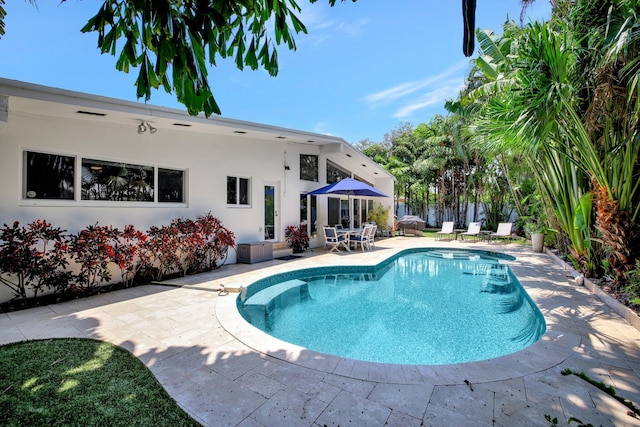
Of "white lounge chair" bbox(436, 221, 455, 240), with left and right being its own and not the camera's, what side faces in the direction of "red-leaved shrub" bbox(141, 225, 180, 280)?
front

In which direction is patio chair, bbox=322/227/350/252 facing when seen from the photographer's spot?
facing away from the viewer and to the right of the viewer

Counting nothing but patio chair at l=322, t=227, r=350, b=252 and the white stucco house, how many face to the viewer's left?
0

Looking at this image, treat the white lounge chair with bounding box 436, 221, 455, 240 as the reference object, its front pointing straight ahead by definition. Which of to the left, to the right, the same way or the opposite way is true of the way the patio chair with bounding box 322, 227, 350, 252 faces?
the opposite way

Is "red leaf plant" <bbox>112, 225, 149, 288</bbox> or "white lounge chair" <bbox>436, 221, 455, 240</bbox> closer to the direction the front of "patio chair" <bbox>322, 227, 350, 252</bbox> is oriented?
the white lounge chair

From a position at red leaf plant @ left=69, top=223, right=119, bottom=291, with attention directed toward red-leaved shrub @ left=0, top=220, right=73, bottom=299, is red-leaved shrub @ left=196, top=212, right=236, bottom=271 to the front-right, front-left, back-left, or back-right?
back-right

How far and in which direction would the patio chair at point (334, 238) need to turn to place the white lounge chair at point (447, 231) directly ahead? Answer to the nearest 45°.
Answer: approximately 90° to its left

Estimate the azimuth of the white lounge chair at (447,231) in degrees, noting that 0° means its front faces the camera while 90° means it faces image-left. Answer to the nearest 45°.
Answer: approximately 45°

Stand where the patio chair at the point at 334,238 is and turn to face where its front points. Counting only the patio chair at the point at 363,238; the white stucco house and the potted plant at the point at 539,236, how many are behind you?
1

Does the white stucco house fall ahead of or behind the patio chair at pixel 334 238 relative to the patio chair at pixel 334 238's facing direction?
behind

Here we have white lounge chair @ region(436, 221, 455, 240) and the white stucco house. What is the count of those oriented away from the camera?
0

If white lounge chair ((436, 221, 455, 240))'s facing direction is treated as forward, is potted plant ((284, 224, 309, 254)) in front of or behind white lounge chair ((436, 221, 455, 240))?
in front

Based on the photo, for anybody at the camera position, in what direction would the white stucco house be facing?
facing the viewer and to the right of the viewer

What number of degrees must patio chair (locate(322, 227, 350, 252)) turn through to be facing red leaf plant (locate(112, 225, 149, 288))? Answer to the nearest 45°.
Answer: approximately 180°
